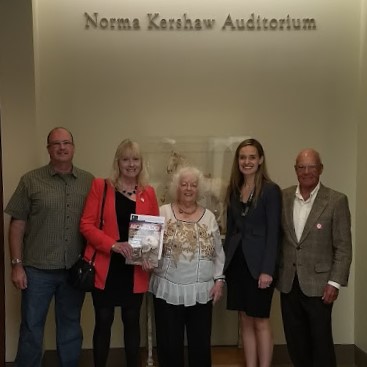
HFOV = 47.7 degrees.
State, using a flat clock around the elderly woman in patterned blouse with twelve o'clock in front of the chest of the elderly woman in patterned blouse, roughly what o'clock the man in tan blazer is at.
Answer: The man in tan blazer is roughly at 9 o'clock from the elderly woman in patterned blouse.

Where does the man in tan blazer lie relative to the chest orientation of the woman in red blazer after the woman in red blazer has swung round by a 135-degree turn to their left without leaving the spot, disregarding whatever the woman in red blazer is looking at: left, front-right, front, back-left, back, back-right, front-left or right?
front-right

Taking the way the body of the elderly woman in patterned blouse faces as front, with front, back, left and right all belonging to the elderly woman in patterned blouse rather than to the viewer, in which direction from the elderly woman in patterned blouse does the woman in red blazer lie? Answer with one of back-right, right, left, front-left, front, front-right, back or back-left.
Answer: right

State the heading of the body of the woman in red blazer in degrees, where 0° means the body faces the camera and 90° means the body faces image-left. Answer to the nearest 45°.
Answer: approximately 0°

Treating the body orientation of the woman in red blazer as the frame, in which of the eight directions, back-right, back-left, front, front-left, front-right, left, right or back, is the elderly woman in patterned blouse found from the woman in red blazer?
left

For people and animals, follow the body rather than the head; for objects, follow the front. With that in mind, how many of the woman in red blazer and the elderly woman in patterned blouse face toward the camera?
2
